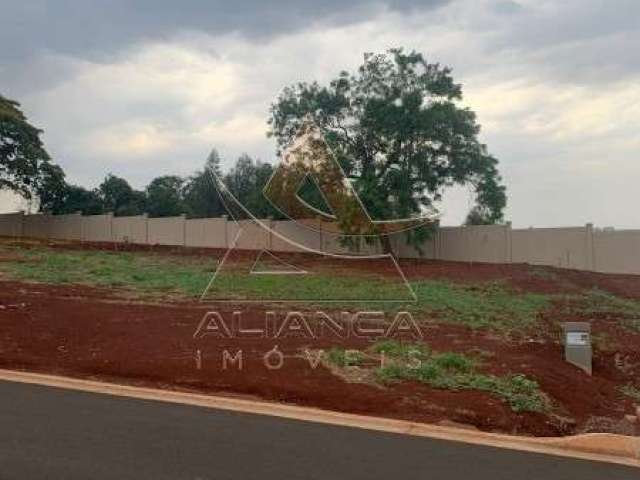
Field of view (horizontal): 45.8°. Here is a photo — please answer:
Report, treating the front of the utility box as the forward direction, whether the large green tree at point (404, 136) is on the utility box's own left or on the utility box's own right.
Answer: on the utility box's own right

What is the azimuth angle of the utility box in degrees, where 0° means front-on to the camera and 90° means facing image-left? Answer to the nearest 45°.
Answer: approximately 45°

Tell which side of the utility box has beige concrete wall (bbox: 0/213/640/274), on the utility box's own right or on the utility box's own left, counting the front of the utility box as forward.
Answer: on the utility box's own right

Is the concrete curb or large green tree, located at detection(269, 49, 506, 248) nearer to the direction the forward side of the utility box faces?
the concrete curb

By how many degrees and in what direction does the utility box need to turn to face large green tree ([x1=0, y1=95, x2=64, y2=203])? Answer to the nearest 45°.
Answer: approximately 90° to its right

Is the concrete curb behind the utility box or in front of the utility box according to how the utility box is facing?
in front

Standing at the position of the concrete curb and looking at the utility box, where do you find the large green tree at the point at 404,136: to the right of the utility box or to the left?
left
